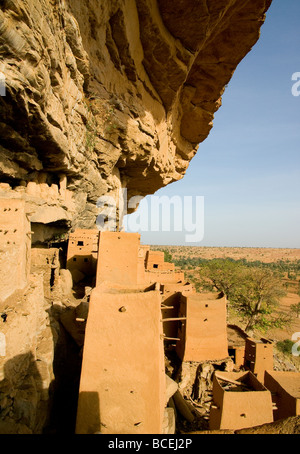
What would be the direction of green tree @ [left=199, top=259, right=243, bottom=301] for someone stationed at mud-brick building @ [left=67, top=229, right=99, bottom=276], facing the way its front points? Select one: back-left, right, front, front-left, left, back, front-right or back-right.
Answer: back-left

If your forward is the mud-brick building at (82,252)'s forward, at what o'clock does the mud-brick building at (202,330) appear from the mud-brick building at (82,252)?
the mud-brick building at (202,330) is roughly at 10 o'clock from the mud-brick building at (82,252).

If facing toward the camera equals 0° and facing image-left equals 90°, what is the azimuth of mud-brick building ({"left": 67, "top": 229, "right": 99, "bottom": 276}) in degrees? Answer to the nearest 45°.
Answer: approximately 0°

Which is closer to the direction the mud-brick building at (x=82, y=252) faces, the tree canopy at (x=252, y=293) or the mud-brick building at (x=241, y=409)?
the mud-brick building

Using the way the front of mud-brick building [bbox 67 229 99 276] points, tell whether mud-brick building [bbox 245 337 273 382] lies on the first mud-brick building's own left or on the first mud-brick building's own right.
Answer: on the first mud-brick building's own left

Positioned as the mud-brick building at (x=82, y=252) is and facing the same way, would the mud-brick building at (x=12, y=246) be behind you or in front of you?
in front

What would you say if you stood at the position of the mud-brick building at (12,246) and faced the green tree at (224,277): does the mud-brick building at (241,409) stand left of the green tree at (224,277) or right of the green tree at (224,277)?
right
